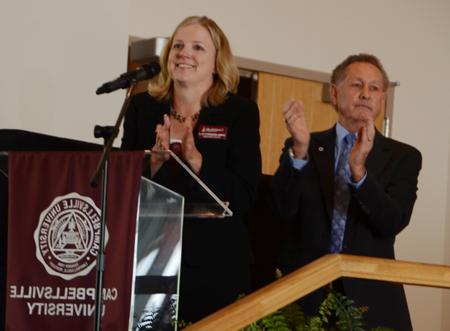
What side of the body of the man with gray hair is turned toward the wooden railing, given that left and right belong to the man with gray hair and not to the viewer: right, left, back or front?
front

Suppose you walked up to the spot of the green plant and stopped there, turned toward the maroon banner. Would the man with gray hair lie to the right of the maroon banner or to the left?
right

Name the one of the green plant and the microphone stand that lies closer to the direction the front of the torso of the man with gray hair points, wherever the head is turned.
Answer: the green plant

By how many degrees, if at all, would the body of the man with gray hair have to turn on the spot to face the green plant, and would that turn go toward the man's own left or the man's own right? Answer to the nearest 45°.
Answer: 0° — they already face it

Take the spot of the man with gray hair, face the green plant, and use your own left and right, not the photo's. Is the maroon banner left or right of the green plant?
right

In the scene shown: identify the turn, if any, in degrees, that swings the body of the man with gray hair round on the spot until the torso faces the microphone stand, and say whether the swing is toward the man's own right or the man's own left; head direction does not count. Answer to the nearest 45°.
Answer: approximately 45° to the man's own right

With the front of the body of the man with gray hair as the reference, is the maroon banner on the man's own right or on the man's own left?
on the man's own right

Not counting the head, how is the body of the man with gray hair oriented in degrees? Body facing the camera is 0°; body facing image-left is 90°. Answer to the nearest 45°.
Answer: approximately 0°

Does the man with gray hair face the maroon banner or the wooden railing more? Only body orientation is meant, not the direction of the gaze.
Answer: the wooden railing

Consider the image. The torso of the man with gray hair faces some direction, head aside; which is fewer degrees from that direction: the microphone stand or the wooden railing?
the wooden railing
